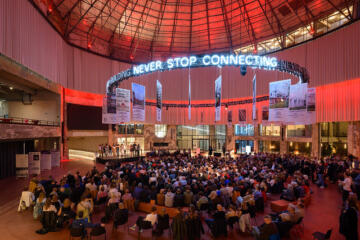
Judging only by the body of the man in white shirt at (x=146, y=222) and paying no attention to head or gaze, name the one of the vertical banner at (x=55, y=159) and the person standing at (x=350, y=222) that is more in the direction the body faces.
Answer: the vertical banner

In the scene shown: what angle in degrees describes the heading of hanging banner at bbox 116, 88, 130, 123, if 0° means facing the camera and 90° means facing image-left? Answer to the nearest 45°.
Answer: approximately 0°
